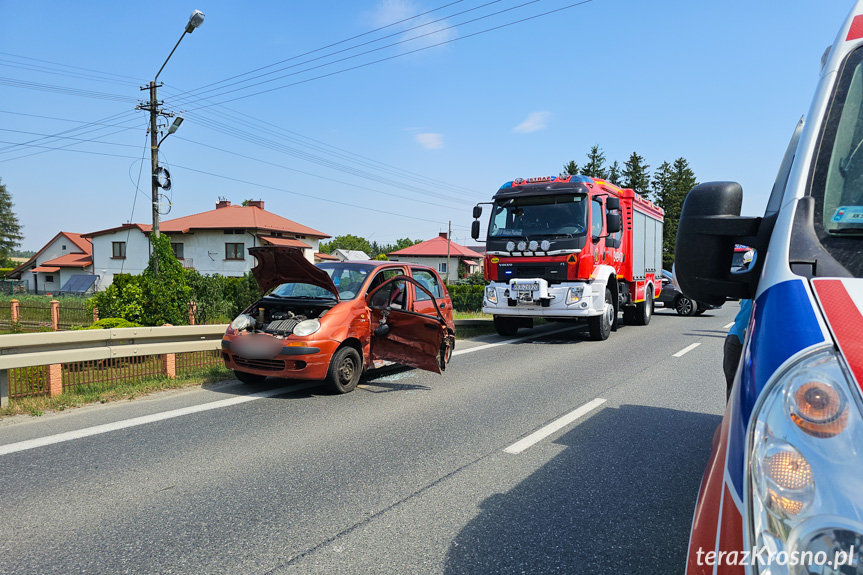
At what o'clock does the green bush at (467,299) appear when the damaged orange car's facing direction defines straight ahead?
The green bush is roughly at 5 o'clock from the damaged orange car.

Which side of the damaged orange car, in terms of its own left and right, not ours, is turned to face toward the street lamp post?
right

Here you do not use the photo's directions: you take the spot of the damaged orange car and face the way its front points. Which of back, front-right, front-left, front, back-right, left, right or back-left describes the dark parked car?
back

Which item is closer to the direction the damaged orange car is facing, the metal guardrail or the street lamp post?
the metal guardrail

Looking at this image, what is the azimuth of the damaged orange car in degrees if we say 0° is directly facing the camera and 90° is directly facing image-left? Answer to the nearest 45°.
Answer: approximately 45°

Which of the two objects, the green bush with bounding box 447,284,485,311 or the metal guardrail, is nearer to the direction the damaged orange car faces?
the metal guardrail

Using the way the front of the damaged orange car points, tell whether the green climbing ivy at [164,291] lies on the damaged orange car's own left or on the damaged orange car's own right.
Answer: on the damaged orange car's own right

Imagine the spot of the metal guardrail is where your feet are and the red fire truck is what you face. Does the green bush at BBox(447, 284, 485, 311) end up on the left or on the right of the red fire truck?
left

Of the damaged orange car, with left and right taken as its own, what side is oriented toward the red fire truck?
back

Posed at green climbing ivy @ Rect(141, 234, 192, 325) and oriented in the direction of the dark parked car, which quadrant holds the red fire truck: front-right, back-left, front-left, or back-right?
front-right

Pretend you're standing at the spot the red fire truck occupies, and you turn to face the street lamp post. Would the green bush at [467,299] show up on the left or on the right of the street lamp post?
right

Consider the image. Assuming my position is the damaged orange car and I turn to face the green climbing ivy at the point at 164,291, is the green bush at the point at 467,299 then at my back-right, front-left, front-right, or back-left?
front-right

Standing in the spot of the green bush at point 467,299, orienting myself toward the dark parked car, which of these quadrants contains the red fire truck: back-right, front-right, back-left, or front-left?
front-right
